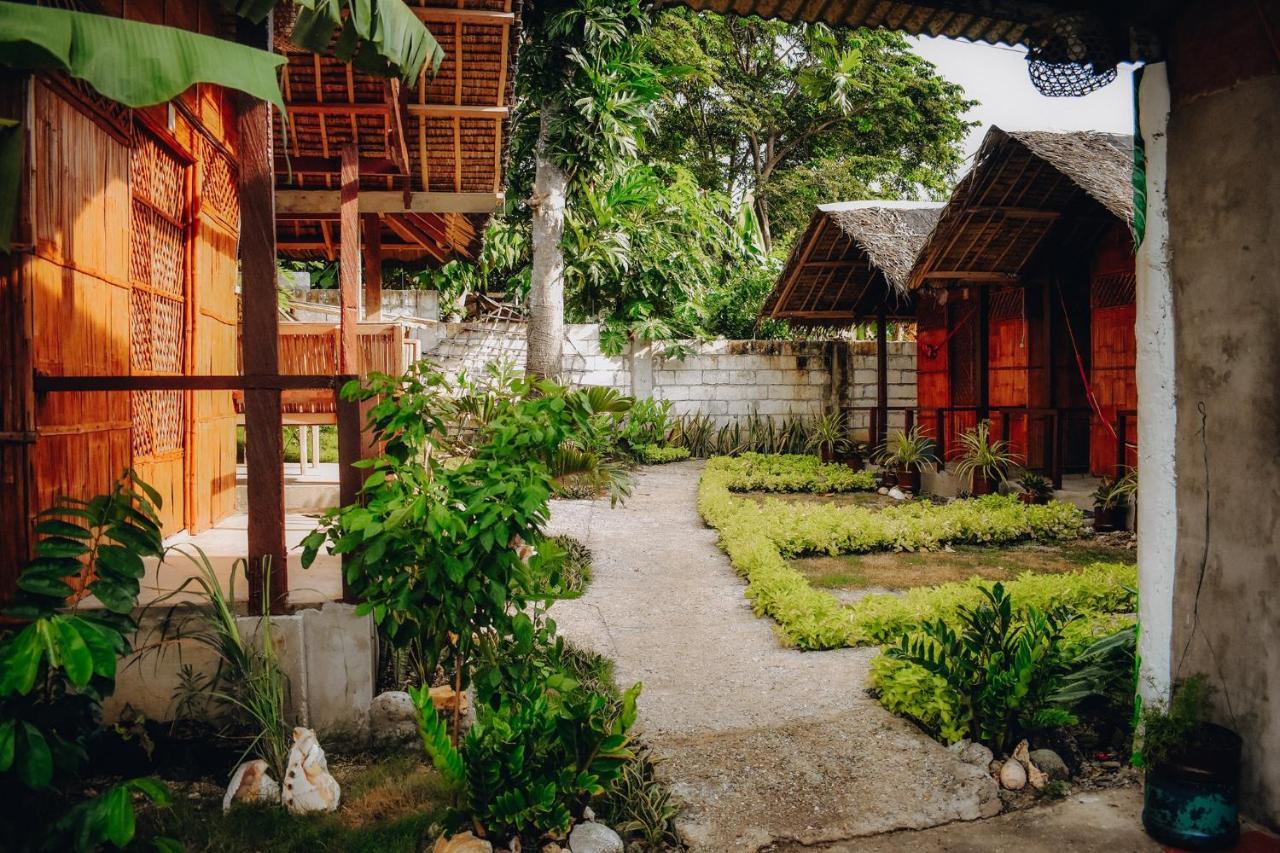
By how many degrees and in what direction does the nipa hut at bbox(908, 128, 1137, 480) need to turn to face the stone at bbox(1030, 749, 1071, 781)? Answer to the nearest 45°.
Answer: approximately 45° to its left

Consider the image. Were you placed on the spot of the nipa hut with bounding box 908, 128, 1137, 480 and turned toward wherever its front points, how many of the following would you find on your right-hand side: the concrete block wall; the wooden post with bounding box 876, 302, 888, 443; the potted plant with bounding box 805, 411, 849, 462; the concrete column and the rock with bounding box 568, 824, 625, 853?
3

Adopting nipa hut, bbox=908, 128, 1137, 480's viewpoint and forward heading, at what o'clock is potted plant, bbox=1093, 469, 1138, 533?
The potted plant is roughly at 10 o'clock from the nipa hut.

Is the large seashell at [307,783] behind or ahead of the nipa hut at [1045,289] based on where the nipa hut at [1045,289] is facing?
ahead

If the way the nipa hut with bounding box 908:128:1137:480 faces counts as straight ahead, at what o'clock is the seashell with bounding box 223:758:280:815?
The seashell is roughly at 11 o'clock from the nipa hut.

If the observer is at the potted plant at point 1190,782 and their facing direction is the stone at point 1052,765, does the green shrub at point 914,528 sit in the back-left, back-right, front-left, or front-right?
front-right

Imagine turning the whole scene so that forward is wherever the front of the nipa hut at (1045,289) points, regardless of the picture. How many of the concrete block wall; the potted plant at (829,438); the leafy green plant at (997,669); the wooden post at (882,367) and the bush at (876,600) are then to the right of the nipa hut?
3

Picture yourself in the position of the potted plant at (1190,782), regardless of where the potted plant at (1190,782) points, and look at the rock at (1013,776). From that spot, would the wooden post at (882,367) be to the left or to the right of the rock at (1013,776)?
right

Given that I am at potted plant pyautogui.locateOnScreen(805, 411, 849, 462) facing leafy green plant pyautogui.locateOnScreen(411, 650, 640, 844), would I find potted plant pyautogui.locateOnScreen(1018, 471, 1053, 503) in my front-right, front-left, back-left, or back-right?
front-left

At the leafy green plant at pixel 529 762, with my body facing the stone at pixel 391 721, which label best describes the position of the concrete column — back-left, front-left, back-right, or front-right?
back-right

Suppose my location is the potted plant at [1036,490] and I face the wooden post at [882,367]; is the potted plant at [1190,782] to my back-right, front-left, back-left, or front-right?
back-left

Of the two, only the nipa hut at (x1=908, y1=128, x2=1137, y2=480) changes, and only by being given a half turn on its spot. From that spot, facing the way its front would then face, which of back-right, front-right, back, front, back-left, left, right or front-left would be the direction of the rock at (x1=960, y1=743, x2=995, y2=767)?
back-right

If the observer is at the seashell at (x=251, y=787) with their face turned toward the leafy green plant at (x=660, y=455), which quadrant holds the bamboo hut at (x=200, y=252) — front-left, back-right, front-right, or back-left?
front-left

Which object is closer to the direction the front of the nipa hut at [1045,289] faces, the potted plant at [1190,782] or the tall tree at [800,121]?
the potted plant

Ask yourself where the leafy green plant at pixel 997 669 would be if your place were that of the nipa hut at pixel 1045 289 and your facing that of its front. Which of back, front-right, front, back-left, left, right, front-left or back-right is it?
front-left

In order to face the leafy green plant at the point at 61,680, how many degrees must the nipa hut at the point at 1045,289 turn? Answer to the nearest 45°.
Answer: approximately 45° to its left
